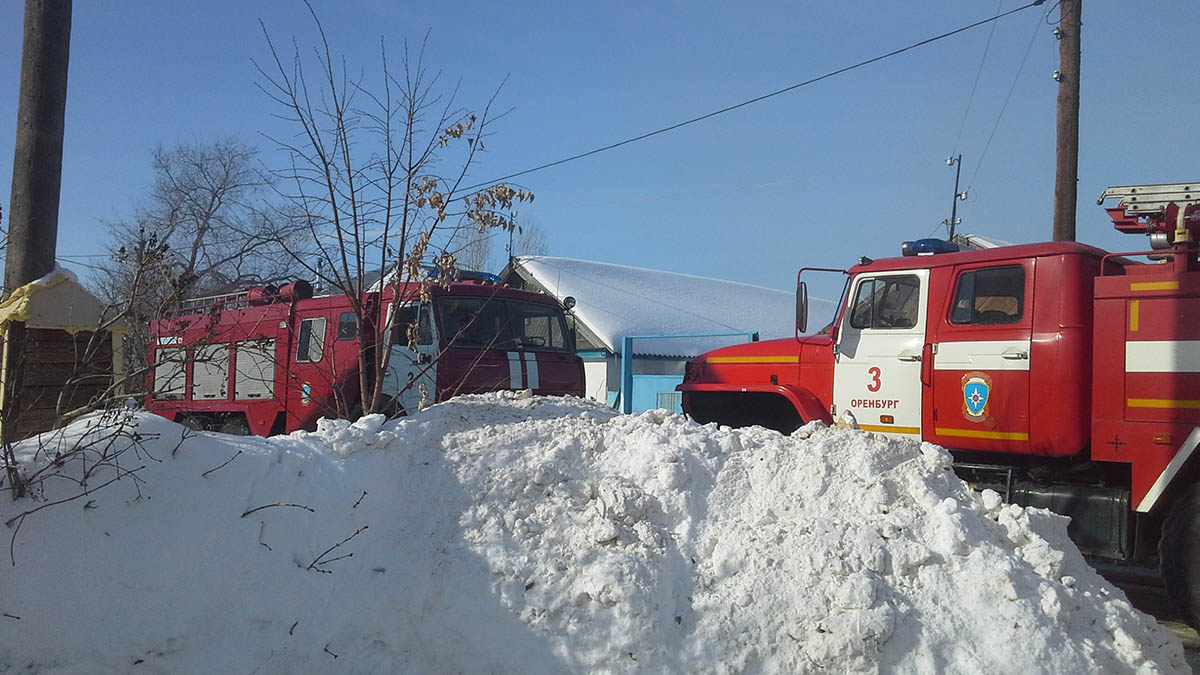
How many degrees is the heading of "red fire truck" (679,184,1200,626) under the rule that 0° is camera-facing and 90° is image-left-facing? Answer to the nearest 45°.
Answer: approximately 90°

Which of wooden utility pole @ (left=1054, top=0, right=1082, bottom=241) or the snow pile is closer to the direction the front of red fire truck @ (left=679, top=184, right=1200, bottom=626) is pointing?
the snow pile

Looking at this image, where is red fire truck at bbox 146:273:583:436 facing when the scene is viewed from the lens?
facing the viewer and to the right of the viewer

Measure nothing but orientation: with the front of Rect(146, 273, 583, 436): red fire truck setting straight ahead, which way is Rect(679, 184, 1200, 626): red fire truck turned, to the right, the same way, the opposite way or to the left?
the opposite way

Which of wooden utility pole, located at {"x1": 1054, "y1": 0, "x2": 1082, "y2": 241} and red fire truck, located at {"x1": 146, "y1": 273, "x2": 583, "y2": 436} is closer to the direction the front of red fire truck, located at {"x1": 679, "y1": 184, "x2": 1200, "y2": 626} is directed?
the red fire truck

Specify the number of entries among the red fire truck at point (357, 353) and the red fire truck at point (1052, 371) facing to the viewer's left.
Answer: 1

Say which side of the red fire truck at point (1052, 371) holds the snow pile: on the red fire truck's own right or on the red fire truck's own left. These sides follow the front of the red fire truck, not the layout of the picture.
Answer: on the red fire truck's own left

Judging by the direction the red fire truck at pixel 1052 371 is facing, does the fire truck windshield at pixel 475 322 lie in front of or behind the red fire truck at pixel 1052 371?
in front

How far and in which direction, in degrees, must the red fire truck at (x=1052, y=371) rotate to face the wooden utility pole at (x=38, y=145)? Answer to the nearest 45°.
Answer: approximately 45° to its left

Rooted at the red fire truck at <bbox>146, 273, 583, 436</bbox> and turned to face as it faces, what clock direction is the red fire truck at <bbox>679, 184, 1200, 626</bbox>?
the red fire truck at <bbox>679, 184, 1200, 626</bbox> is roughly at 12 o'clock from the red fire truck at <bbox>146, 273, 583, 436</bbox>.

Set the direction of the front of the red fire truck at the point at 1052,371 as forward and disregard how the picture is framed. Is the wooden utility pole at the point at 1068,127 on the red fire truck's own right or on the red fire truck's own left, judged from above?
on the red fire truck's own right
